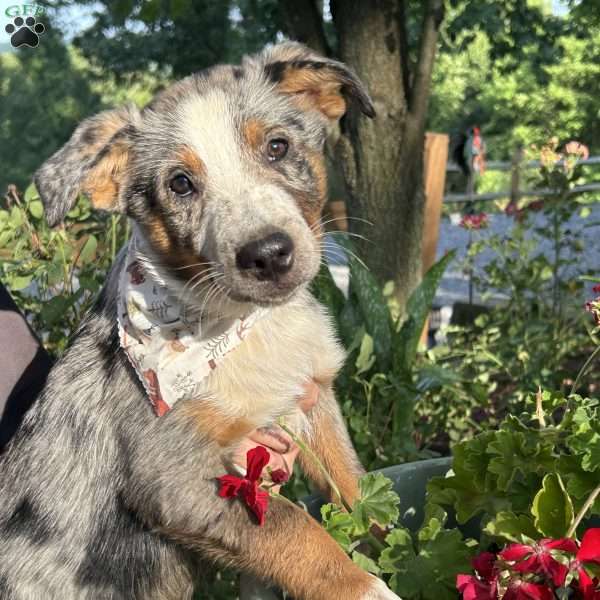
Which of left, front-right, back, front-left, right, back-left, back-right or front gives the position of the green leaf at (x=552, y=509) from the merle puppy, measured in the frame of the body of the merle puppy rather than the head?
front

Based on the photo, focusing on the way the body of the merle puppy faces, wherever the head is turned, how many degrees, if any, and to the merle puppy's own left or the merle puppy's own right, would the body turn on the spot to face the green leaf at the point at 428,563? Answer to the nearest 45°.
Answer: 0° — it already faces it

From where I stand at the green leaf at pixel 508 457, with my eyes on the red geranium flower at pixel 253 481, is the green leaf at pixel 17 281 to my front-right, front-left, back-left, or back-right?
front-right

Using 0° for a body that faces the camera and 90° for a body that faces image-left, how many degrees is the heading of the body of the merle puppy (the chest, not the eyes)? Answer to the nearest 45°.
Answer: approximately 315°

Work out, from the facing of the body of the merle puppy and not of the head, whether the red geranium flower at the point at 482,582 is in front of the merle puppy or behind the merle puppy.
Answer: in front

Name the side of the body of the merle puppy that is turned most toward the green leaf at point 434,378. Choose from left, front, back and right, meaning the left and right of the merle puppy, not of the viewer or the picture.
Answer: left

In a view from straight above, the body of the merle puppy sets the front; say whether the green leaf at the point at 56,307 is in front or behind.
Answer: behind

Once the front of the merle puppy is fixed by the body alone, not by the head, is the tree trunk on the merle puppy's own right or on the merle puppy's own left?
on the merle puppy's own left

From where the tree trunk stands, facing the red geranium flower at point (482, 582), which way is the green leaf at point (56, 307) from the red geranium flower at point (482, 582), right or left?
right

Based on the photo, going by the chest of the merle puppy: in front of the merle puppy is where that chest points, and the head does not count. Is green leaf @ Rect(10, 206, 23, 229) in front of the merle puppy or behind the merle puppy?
behind

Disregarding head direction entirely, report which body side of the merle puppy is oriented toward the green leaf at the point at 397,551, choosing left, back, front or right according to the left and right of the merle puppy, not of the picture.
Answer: front

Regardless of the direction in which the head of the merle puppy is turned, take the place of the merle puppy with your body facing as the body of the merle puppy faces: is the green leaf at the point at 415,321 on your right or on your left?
on your left
